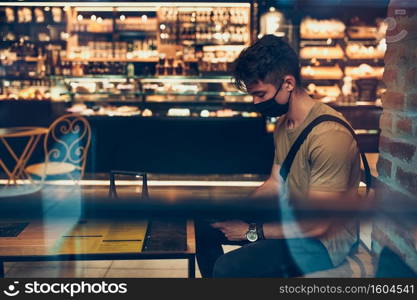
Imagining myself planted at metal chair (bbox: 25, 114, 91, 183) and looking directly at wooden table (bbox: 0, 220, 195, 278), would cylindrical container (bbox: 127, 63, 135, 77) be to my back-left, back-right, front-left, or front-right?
back-left

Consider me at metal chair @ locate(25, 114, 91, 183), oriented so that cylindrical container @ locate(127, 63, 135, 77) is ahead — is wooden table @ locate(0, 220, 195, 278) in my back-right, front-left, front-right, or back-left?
back-right

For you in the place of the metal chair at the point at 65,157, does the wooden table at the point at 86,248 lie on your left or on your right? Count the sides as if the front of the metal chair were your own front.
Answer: on your left
